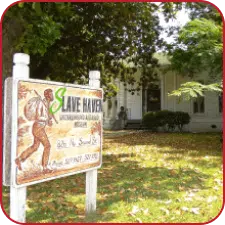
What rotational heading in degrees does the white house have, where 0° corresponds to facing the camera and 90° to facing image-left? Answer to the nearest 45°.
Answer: approximately 0°

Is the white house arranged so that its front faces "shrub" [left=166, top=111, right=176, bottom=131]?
yes

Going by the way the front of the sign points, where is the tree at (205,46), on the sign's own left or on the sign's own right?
on the sign's own left

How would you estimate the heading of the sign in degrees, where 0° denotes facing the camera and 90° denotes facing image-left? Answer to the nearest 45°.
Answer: approximately 315°

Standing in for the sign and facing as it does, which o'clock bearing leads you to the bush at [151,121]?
The bush is roughly at 8 o'clock from the sign.

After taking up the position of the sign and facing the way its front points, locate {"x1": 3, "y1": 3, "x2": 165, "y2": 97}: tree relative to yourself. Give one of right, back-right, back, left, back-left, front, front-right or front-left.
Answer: back-left

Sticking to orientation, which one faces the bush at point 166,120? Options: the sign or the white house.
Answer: the white house

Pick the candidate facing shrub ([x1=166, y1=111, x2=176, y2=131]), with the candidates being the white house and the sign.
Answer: the white house

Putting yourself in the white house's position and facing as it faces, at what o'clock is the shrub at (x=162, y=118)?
The shrub is roughly at 12 o'clock from the white house.

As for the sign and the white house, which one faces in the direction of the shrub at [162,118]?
the white house

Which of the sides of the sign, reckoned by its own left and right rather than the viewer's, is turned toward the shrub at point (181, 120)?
left

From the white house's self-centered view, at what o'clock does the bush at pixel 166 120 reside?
The bush is roughly at 12 o'clock from the white house.
